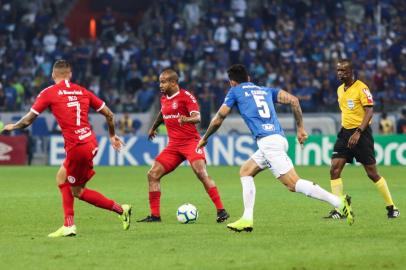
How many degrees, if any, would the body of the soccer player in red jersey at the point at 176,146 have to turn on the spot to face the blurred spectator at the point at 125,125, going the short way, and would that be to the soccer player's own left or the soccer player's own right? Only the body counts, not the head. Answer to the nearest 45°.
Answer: approximately 135° to the soccer player's own right

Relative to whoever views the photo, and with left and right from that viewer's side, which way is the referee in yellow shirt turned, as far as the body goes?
facing the viewer and to the left of the viewer

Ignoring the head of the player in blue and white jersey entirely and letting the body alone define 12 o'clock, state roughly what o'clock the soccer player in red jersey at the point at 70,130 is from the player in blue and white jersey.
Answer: The soccer player in red jersey is roughly at 10 o'clock from the player in blue and white jersey.

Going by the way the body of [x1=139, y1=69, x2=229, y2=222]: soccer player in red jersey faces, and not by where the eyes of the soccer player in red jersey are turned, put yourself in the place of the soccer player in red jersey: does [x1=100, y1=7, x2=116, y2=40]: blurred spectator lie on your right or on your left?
on your right

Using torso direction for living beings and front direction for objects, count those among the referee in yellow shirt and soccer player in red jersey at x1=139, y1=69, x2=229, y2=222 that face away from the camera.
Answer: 0

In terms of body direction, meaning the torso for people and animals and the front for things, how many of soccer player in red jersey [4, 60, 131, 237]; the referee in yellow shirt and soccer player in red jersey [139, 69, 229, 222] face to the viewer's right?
0

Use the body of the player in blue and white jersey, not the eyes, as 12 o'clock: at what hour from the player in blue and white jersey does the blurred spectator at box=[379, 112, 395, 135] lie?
The blurred spectator is roughly at 2 o'clock from the player in blue and white jersey.

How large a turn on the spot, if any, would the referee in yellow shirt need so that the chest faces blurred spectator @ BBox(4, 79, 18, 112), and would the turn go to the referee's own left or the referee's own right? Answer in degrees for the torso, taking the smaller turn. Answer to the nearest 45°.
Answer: approximately 90° to the referee's own right

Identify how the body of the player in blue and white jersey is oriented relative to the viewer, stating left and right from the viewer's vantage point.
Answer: facing away from the viewer and to the left of the viewer

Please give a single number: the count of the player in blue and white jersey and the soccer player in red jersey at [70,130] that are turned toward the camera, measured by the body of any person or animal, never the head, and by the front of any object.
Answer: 0
